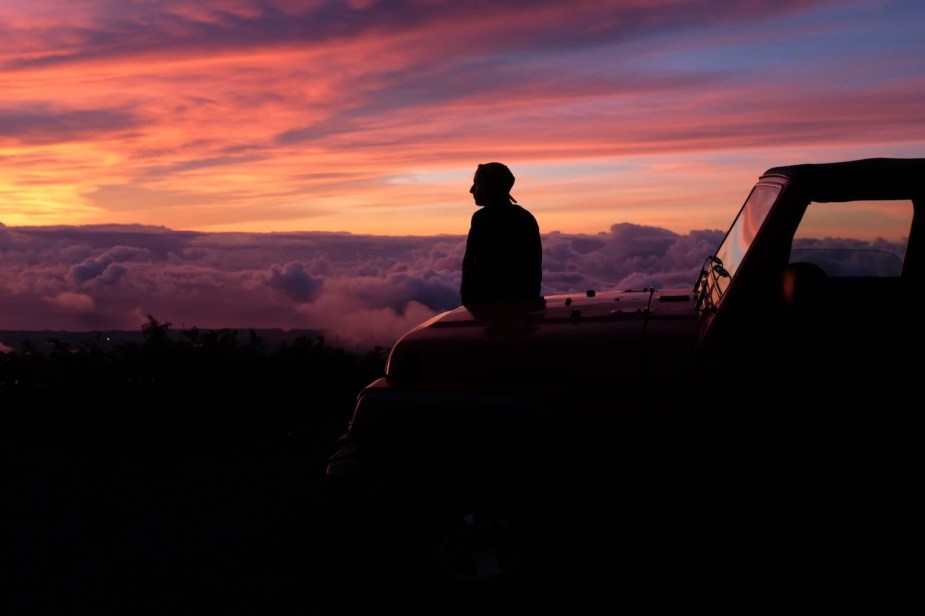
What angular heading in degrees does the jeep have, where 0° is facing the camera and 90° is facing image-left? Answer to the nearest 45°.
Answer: approximately 90°
